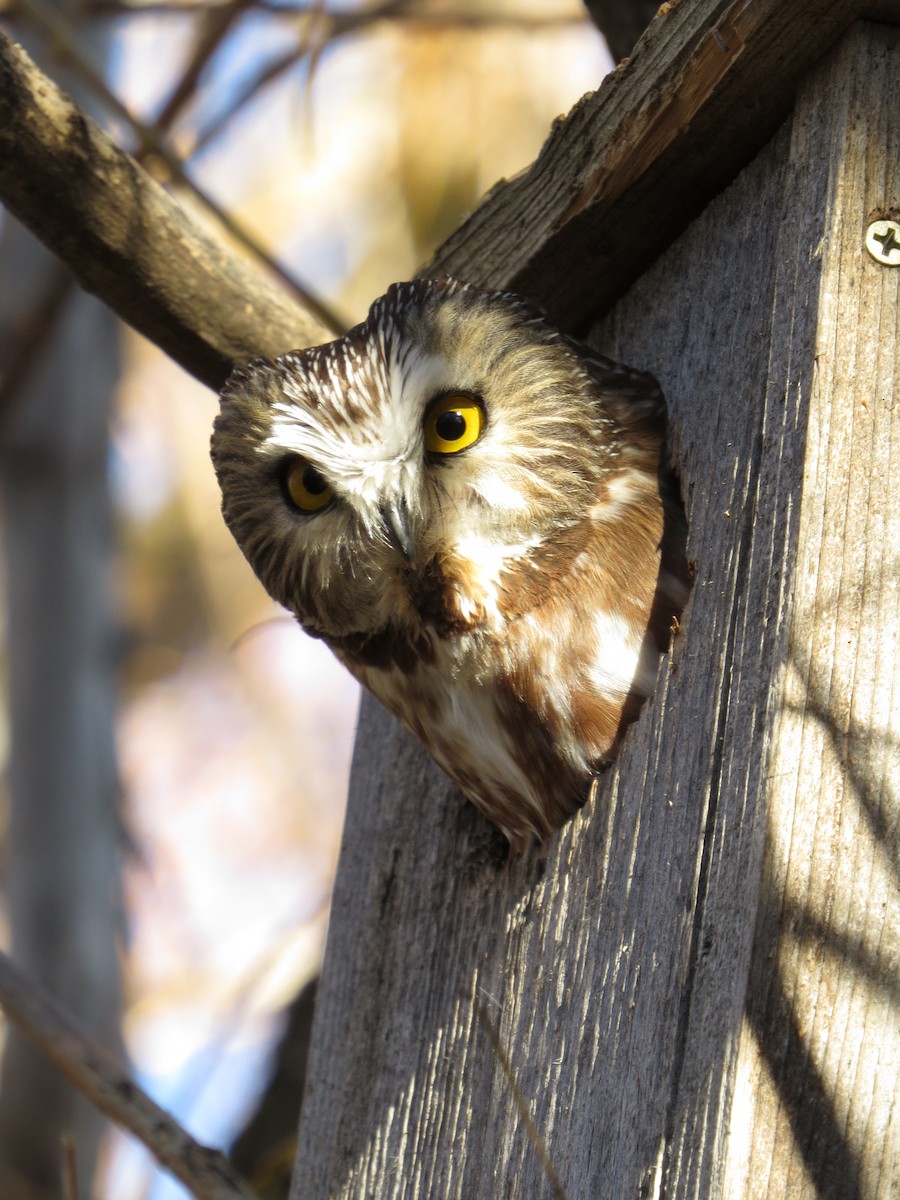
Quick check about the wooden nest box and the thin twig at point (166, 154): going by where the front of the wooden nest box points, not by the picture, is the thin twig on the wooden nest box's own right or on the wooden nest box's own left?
on the wooden nest box's own right

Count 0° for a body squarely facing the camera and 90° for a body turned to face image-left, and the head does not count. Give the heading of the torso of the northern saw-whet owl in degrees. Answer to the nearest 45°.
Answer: approximately 45°

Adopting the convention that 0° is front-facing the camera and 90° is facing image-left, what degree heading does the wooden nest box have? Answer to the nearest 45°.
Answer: approximately 45°

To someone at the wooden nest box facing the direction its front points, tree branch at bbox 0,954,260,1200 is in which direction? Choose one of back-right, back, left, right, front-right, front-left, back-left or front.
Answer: right
